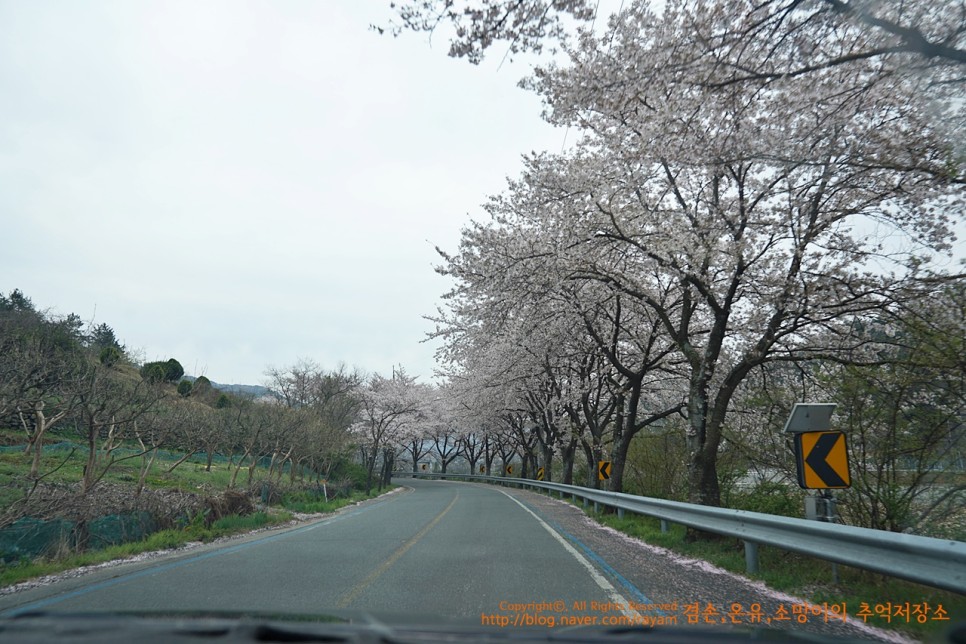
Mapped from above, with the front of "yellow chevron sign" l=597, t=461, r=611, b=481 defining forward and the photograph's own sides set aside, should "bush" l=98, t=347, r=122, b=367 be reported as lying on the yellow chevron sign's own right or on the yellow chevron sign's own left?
on the yellow chevron sign's own right

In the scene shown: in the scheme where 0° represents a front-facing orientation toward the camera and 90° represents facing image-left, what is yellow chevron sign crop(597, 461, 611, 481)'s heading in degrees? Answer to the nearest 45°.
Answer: approximately 0°

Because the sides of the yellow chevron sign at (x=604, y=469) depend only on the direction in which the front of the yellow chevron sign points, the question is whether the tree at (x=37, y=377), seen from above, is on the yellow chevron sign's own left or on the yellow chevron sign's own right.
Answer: on the yellow chevron sign's own right

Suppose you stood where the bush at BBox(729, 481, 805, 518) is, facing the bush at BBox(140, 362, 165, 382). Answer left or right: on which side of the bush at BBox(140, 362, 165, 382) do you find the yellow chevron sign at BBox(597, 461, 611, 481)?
right

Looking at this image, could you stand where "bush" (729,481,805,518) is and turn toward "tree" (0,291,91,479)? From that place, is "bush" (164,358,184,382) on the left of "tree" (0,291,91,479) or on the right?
right

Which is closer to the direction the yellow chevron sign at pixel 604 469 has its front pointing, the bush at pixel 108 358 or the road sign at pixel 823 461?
the road sign

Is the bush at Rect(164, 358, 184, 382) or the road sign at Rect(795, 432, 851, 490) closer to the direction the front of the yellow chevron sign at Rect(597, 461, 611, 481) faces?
the road sign

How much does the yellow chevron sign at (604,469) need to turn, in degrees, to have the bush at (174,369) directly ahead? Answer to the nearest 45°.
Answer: approximately 135° to its right

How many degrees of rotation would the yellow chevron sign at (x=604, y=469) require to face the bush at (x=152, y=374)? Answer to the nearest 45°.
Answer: approximately 90° to its right

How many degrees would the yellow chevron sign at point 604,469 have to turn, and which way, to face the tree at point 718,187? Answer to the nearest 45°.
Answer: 0° — it already faces it

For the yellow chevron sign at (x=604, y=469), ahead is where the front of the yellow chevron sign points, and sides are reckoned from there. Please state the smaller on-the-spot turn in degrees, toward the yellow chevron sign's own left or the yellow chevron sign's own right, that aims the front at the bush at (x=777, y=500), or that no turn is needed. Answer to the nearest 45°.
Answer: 0° — it already faces it
